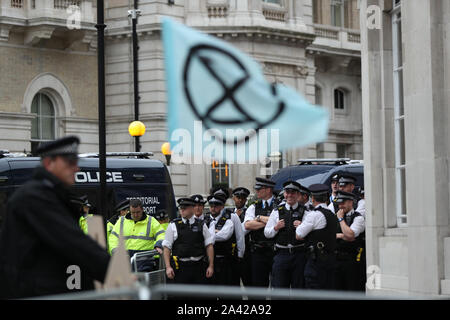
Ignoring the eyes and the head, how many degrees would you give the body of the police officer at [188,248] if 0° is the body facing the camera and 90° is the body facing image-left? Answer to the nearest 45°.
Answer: approximately 0°

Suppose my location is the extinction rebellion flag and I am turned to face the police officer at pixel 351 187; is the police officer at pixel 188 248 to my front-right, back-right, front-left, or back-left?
front-left

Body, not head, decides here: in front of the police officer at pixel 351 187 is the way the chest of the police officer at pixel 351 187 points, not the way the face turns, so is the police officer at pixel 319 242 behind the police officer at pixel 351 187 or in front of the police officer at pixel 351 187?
in front

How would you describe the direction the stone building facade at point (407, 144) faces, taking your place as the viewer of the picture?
facing the viewer and to the left of the viewer

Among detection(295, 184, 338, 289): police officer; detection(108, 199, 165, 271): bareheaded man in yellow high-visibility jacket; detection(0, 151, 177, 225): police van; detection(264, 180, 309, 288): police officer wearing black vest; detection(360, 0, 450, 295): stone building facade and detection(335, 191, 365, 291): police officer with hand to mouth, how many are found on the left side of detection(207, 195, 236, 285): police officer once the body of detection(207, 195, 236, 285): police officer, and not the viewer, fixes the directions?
4

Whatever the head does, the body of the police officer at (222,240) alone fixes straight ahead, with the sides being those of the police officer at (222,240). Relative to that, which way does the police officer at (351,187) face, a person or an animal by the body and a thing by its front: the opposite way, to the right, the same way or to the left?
the same way

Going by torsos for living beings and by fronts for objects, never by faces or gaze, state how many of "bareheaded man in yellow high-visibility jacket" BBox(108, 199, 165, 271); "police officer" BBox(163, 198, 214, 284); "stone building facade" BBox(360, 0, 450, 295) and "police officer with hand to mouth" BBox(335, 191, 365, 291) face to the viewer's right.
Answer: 0

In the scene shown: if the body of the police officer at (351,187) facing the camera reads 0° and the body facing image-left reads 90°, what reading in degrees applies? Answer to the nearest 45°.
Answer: approximately 45°

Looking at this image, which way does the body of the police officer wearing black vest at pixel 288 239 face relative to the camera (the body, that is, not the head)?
toward the camera

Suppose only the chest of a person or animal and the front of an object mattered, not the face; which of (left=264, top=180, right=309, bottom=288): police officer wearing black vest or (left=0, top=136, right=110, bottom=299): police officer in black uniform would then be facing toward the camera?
the police officer wearing black vest

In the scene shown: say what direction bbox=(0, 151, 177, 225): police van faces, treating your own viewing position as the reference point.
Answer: facing to the left of the viewer

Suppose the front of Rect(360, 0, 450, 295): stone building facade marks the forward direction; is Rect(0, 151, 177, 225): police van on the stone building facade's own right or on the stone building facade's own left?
on the stone building facade's own right

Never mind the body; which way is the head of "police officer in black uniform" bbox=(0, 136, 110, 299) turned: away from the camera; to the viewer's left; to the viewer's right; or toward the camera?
to the viewer's right

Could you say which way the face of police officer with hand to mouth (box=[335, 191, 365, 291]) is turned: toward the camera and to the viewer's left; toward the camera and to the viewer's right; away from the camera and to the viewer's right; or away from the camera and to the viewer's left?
toward the camera and to the viewer's left

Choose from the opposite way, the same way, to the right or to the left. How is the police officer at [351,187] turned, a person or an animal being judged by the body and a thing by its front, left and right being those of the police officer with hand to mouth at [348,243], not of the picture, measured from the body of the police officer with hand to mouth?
the same way
